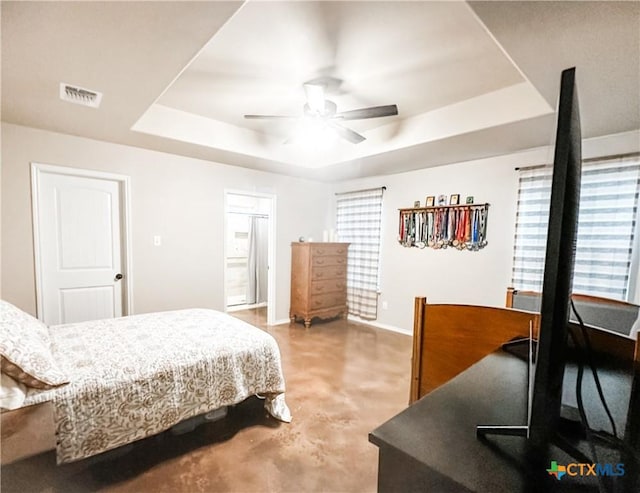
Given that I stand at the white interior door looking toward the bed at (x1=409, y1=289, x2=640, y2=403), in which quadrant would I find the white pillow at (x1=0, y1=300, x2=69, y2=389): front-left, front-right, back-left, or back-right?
front-right

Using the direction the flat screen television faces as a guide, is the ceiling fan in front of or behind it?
in front

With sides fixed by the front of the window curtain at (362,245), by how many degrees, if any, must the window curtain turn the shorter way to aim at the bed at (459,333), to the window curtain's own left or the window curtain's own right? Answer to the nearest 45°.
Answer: approximately 45° to the window curtain's own left

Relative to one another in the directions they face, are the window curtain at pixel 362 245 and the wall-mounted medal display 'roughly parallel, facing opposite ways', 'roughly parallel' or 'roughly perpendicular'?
roughly parallel

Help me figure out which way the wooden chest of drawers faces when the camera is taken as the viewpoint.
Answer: facing the viewer and to the right of the viewer

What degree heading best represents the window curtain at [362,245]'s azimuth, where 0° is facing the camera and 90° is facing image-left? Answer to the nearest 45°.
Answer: approximately 45°

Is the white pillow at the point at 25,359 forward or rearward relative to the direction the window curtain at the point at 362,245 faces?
forward

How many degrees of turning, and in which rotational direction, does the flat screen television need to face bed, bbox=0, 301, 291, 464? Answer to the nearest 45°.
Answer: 0° — it already faces it

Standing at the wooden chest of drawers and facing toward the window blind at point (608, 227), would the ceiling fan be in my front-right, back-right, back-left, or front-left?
front-right

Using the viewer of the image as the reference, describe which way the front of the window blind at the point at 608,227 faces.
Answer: facing the viewer and to the left of the viewer

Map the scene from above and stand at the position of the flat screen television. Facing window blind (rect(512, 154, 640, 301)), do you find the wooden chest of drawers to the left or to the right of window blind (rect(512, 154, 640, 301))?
left

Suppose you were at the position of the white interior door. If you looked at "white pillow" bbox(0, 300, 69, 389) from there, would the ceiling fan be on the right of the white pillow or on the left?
left

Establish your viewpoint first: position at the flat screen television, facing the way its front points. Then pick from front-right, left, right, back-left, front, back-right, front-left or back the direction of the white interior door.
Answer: front

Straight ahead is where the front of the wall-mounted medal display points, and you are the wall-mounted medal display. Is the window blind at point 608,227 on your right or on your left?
on your left

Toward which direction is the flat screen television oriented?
to the viewer's left

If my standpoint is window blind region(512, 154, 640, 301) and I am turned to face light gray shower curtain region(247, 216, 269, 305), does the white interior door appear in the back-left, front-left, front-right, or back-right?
front-left

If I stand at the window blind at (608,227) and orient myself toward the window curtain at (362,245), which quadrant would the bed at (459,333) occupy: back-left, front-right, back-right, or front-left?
front-left

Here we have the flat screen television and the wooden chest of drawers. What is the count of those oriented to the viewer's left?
1

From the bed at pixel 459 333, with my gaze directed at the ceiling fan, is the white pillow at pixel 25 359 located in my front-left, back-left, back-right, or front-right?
front-left

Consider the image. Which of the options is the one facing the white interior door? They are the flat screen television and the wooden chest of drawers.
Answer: the flat screen television

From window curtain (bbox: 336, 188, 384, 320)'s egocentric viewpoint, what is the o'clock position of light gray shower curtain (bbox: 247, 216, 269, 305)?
The light gray shower curtain is roughly at 2 o'clock from the window curtain.
